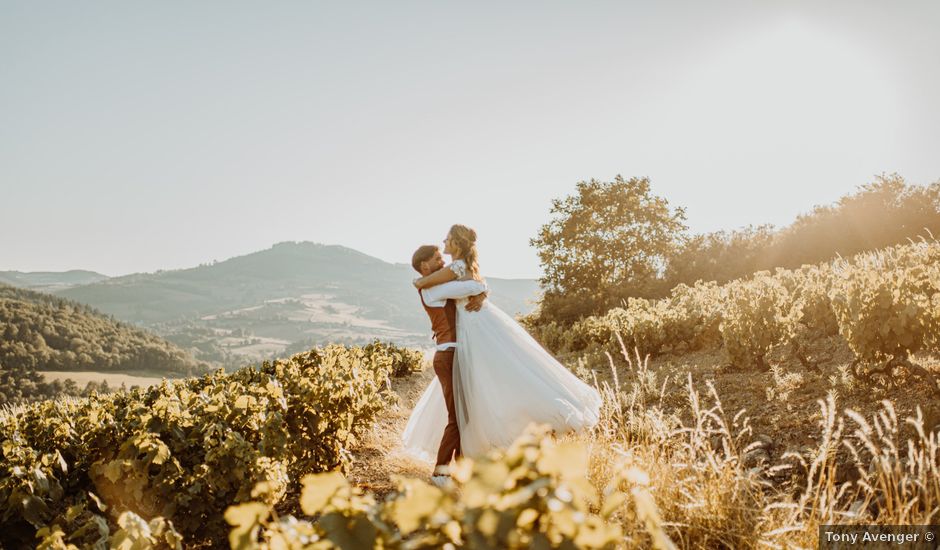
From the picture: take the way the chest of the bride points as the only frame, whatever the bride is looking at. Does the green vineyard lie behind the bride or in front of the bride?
in front

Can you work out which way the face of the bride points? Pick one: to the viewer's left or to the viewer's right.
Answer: to the viewer's left

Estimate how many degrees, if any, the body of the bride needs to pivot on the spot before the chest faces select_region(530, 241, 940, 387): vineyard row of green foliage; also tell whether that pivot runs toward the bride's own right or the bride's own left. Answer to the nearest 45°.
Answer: approximately 135° to the bride's own right

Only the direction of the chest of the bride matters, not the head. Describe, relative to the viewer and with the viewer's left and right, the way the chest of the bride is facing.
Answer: facing to the left of the viewer

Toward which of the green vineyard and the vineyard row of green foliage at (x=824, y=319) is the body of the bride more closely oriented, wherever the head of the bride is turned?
the green vineyard
